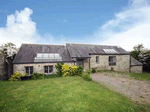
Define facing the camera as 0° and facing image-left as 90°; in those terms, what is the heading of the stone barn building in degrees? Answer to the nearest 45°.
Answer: approximately 0°

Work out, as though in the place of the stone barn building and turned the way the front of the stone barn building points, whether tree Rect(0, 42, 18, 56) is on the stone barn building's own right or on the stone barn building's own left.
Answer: on the stone barn building's own right
